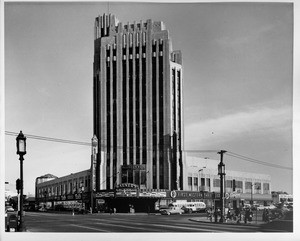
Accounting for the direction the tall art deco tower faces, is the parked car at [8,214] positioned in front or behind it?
in front

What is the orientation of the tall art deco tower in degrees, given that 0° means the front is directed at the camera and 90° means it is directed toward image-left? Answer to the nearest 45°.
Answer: approximately 0°

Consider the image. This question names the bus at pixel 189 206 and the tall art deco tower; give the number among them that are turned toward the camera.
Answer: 1

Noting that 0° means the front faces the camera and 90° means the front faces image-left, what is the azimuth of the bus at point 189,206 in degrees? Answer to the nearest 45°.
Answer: approximately 90°

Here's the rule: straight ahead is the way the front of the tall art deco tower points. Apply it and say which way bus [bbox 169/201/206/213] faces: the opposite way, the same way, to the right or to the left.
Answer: to the right
